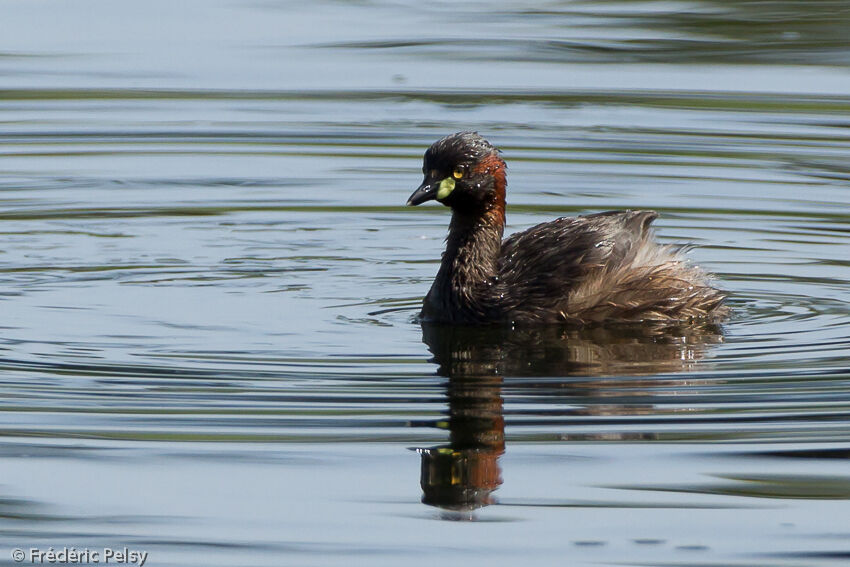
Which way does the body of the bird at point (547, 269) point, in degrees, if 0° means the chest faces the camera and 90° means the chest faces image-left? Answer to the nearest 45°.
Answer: approximately 90°
